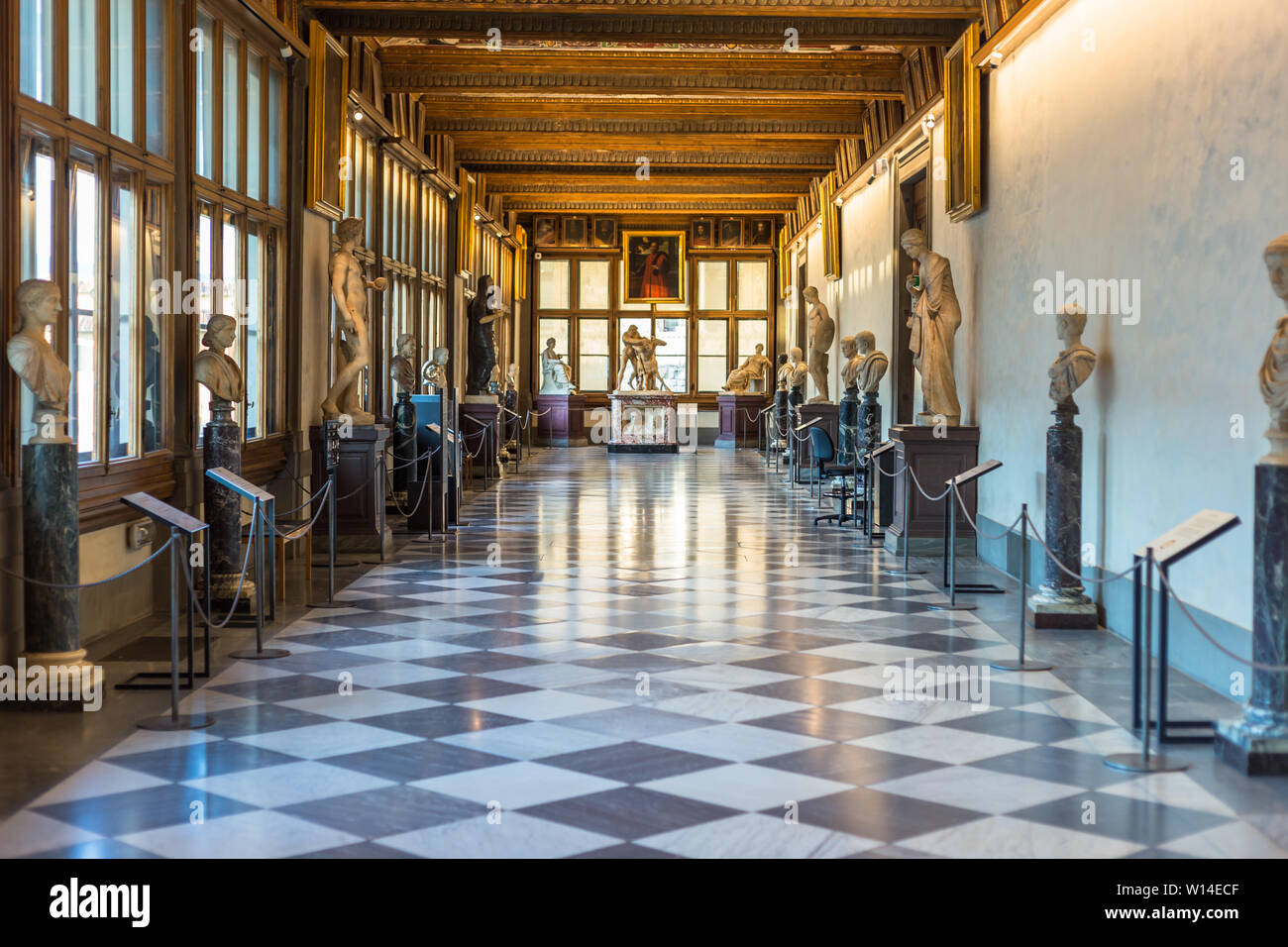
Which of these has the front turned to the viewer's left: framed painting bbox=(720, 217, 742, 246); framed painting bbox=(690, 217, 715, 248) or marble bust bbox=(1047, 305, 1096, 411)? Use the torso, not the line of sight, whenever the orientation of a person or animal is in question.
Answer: the marble bust

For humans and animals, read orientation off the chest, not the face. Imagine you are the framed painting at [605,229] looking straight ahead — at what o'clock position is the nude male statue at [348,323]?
The nude male statue is roughly at 12 o'clock from the framed painting.

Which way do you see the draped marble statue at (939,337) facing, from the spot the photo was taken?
facing to the left of the viewer

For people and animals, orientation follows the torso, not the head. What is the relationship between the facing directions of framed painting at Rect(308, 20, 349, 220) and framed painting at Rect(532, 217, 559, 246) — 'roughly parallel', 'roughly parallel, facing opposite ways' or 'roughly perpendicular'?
roughly perpendicular

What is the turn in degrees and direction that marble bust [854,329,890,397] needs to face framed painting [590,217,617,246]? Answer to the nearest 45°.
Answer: approximately 90° to its right

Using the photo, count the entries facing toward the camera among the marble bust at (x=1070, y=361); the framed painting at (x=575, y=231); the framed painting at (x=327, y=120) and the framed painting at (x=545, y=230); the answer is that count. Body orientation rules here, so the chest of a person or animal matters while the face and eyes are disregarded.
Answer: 2

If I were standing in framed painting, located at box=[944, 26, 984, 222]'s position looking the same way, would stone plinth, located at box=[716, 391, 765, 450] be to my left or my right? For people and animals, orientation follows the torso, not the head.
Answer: on my right

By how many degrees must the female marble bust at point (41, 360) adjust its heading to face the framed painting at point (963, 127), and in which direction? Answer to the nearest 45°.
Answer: approximately 45° to its left

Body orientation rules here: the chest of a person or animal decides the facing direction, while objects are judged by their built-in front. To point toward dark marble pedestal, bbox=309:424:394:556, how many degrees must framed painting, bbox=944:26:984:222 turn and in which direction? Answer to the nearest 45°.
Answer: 0° — it already faces it

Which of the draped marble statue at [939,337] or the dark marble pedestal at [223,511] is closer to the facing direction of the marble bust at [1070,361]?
the dark marble pedestal

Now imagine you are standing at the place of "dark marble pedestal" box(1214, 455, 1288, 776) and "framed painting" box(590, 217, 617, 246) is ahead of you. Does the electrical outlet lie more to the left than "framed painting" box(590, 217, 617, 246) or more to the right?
left

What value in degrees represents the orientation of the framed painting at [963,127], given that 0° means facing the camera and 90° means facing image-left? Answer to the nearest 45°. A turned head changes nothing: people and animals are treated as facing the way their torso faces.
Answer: approximately 90°

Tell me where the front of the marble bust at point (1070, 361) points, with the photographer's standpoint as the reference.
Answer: facing to the left of the viewer

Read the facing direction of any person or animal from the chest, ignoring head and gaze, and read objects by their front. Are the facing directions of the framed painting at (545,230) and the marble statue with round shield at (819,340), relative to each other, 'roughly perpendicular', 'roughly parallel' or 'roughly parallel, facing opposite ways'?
roughly perpendicular
